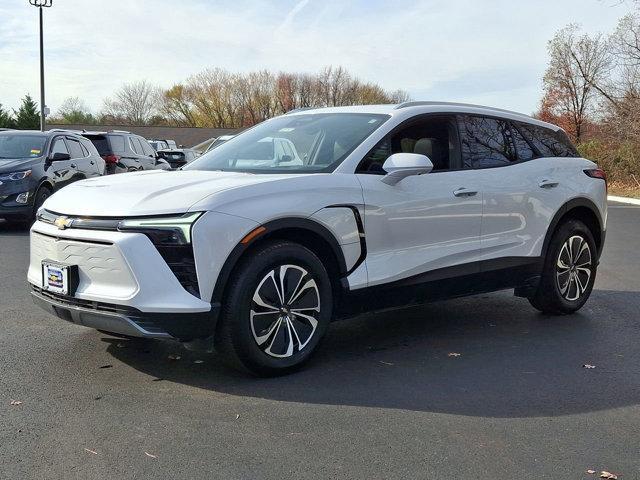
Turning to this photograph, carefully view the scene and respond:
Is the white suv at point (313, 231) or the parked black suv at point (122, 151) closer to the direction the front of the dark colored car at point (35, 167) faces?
the white suv

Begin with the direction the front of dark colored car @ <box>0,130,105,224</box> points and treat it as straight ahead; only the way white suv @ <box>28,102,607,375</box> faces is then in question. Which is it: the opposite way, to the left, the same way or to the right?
the same way

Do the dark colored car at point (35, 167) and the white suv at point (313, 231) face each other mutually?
no

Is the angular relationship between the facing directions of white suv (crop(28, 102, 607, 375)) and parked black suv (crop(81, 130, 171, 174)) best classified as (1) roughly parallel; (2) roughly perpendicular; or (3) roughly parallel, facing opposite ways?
roughly parallel, facing opposite ways

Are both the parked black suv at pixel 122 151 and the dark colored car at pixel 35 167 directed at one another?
no

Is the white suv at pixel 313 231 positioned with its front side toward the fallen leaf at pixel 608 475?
no

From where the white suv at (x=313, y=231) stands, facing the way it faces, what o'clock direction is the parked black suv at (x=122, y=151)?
The parked black suv is roughly at 4 o'clock from the white suv.

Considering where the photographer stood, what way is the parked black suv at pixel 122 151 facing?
facing away from the viewer and to the right of the viewer

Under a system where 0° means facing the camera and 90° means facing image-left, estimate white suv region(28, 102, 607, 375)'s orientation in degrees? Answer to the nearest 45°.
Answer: approximately 45°

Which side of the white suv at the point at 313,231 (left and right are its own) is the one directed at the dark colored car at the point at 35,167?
right

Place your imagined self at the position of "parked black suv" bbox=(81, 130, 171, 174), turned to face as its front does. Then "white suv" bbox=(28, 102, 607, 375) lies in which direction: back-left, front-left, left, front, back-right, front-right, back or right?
back-right

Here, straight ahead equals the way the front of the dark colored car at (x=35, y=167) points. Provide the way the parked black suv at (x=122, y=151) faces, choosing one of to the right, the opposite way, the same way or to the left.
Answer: the opposite way

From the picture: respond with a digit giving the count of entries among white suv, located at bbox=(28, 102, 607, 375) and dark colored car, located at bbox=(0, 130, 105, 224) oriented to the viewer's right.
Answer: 0

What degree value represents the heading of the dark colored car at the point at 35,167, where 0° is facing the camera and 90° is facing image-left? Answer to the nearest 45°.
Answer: approximately 45°
